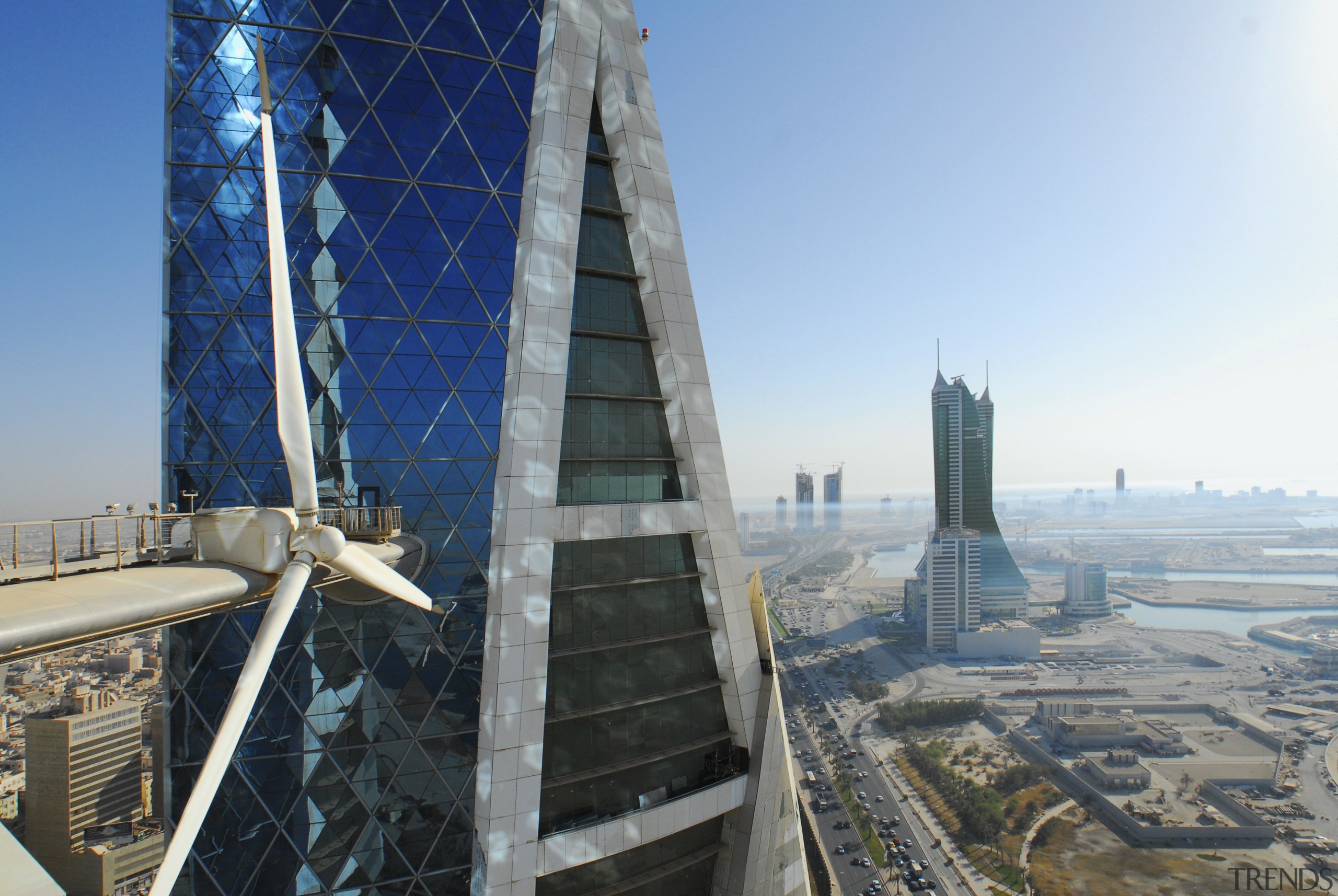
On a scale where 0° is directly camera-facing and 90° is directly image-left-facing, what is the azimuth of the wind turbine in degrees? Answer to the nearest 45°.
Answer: approximately 315°

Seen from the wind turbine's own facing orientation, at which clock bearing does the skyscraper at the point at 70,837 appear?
The skyscraper is roughly at 7 o'clock from the wind turbine.
